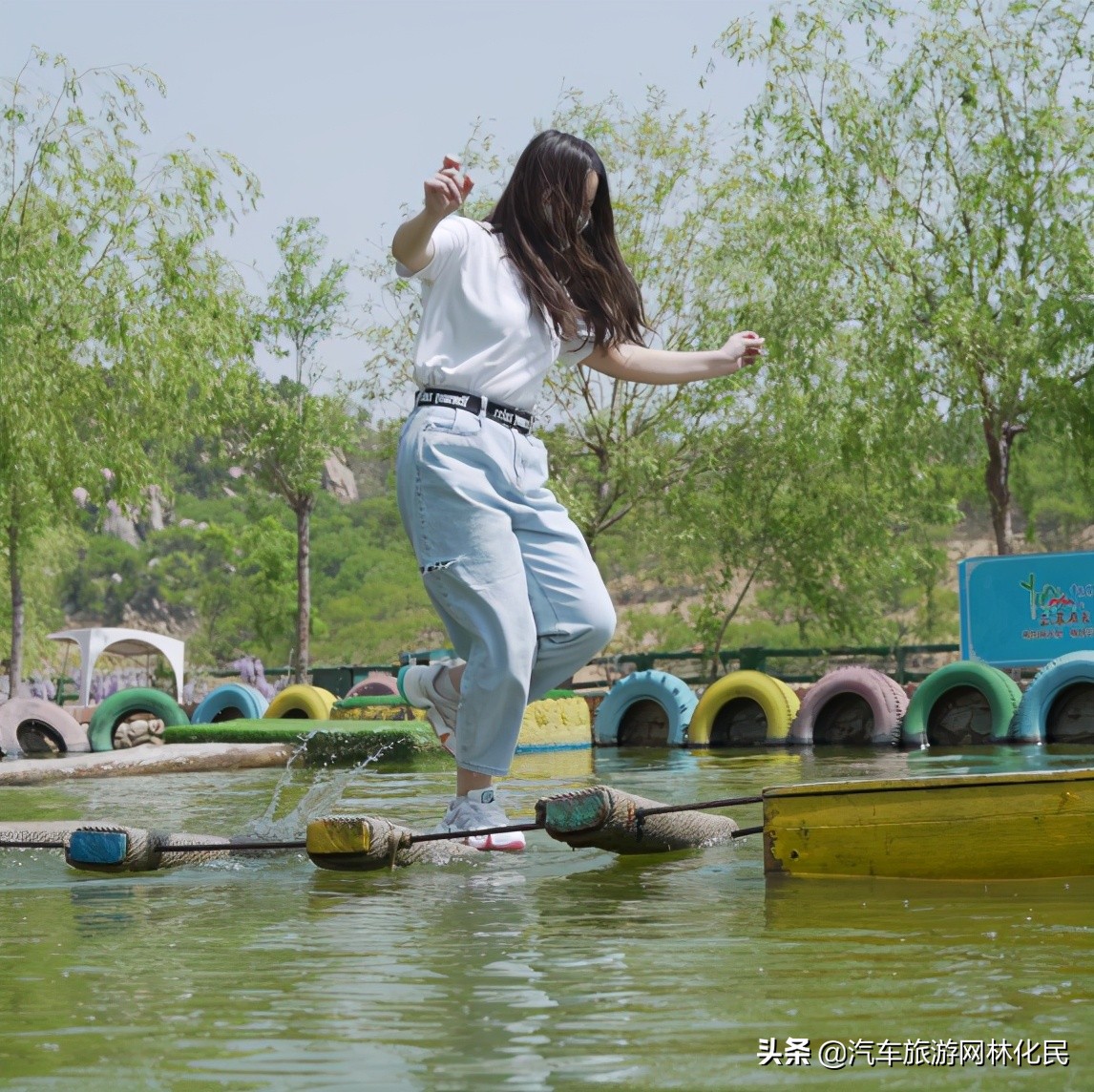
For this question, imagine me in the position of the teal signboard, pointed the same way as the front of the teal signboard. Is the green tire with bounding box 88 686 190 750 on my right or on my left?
on my right

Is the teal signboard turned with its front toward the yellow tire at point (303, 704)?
no

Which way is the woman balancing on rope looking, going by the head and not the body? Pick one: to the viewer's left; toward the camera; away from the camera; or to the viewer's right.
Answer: to the viewer's right

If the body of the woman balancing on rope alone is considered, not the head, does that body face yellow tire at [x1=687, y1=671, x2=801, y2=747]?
no

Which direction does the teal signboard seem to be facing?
toward the camera

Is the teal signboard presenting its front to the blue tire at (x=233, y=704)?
no

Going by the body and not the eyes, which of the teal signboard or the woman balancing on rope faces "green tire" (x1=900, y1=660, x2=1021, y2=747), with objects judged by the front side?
the teal signboard

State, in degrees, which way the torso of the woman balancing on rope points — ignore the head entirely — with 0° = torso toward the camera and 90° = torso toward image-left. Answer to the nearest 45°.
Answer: approximately 315°

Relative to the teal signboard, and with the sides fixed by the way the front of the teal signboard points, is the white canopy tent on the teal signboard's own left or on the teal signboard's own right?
on the teal signboard's own right

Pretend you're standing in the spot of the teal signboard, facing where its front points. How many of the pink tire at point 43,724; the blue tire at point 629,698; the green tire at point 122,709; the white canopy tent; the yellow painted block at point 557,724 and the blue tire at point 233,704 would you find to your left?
0

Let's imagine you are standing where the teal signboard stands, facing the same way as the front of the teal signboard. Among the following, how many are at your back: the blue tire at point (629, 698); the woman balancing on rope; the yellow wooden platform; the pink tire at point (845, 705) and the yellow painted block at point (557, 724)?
0

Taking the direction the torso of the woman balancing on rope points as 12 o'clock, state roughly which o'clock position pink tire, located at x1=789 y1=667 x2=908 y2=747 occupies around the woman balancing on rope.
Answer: The pink tire is roughly at 8 o'clock from the woman balancing on rope.

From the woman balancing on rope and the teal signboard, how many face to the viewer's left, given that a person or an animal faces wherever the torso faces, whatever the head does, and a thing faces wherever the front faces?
0
